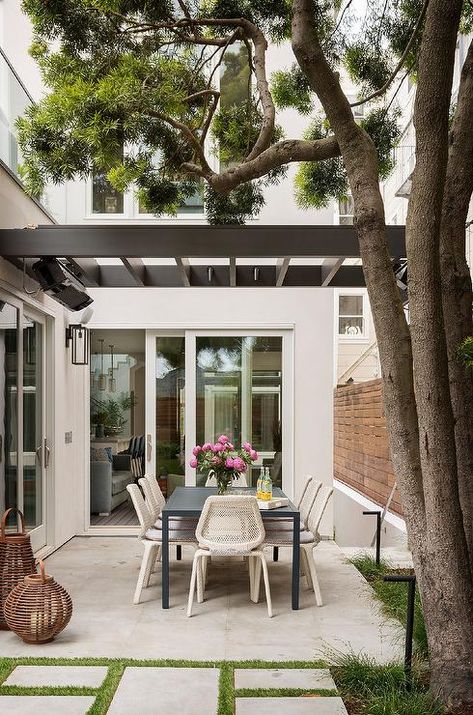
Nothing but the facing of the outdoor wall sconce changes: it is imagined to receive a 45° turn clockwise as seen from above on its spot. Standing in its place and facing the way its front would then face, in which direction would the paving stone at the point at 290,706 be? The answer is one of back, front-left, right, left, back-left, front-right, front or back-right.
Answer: front-right

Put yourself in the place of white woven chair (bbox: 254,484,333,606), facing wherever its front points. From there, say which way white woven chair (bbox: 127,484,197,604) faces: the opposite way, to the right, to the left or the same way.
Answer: the opposite way

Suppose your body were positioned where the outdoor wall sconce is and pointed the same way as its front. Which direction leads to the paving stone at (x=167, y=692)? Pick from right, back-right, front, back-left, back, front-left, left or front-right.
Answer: right

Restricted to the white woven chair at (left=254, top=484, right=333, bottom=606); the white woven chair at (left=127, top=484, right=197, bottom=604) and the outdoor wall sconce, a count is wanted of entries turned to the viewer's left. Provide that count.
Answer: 1

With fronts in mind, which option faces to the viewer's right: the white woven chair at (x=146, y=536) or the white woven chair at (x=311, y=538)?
the white woven chair at (x=146, y=536)

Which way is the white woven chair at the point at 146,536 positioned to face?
to the viewer's right

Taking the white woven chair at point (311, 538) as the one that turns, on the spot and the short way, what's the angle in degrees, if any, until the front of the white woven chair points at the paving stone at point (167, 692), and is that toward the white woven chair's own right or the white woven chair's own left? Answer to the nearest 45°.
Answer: approximately 90° to the white woven chair's own left

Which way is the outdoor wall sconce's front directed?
to the viewer's right

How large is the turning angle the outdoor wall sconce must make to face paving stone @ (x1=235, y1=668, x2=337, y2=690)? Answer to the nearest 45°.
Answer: approximately 90° to its right

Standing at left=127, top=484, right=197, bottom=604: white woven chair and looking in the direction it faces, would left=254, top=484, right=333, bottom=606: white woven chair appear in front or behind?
in front

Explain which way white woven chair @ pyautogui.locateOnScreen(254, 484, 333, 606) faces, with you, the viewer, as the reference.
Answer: facing to the left of the viewer

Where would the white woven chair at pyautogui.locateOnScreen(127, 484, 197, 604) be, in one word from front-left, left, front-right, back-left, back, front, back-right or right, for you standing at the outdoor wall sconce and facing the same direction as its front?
right

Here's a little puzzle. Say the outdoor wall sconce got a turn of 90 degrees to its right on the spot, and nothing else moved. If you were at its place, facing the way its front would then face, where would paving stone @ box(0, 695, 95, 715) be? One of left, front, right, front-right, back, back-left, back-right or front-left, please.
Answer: front

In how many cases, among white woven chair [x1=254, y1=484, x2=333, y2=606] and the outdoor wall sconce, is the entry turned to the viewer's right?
1

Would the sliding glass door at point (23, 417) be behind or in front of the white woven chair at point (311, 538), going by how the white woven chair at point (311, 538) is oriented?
in front
